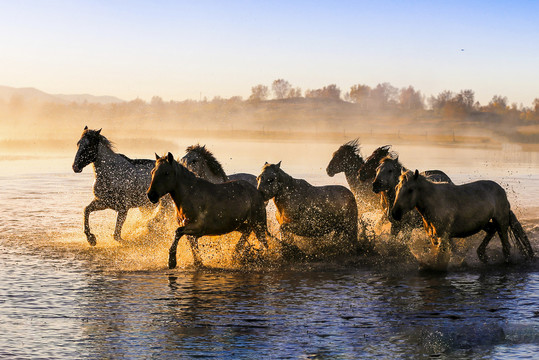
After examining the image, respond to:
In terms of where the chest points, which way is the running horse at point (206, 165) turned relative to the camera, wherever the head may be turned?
to the viewer's left

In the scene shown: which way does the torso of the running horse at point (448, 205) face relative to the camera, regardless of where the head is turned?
to the viewer's left

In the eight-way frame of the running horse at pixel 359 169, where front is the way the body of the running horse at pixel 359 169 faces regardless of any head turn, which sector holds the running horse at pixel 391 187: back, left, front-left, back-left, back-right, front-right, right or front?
left

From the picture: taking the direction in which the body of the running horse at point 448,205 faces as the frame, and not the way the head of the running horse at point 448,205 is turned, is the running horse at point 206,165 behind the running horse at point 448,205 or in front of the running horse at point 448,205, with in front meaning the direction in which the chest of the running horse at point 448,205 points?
in front

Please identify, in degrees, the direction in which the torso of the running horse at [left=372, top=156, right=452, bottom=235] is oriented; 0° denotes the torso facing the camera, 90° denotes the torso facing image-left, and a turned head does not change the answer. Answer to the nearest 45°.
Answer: approximately 45°

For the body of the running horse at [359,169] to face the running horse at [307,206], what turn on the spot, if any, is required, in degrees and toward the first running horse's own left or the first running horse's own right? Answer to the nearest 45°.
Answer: approximately 90° to the first running horse's own left

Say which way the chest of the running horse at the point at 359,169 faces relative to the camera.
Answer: to the viewer's left
